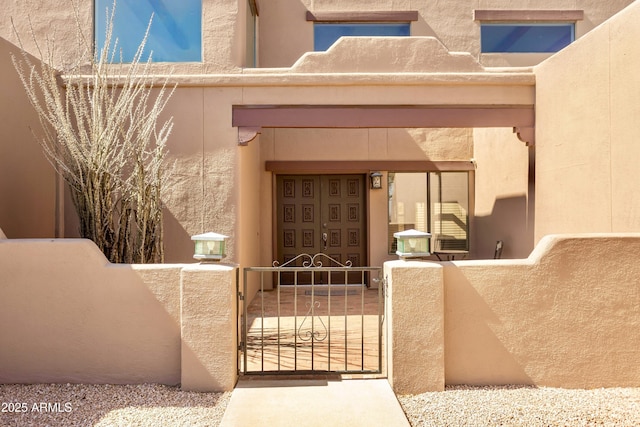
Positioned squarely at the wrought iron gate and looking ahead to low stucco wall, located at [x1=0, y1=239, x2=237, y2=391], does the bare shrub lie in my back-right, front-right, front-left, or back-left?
front-right

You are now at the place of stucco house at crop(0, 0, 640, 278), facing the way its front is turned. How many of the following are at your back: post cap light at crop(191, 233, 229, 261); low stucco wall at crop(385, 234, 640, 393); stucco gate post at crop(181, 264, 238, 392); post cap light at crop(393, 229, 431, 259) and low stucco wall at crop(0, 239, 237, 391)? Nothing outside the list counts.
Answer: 0

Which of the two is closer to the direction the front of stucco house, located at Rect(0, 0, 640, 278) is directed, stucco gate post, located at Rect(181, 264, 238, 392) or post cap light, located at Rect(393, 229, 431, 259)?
the post cap light

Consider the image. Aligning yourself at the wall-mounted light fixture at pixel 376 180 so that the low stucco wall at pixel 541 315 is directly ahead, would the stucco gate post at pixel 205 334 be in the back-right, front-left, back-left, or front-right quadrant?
front-right

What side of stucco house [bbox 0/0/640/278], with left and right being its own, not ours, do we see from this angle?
front

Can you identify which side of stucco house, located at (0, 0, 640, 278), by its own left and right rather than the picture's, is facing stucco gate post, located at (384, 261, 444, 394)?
front

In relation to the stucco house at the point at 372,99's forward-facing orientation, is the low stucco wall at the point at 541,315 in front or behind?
in front

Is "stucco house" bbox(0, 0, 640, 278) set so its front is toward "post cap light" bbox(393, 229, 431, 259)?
yes
